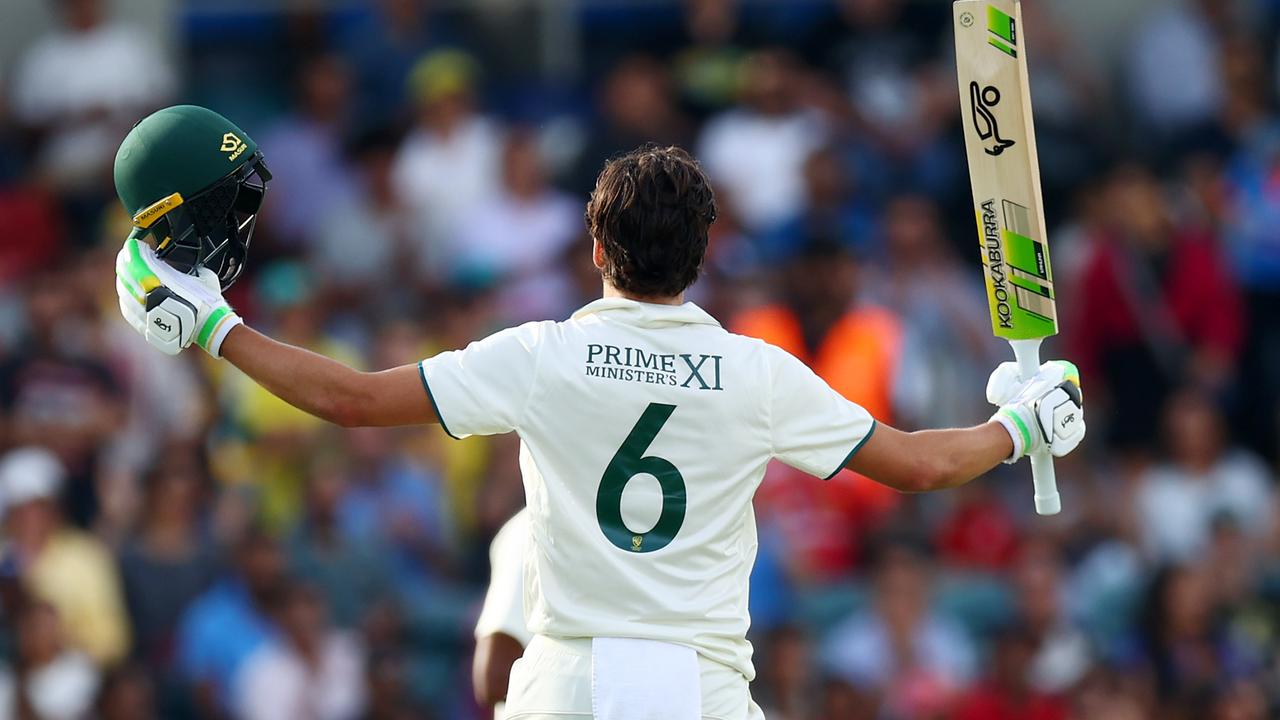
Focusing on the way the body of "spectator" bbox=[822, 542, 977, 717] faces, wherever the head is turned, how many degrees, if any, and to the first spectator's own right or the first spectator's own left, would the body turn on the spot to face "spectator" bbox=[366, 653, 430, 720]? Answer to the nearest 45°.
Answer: approximately 90° to the first spectator's own right

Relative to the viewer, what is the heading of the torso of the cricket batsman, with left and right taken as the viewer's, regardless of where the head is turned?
facing away from the viewer

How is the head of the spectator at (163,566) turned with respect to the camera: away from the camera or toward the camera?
toward the camera

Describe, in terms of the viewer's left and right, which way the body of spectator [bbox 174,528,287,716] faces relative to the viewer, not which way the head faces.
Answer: facing the viewer and to the right of the viewer

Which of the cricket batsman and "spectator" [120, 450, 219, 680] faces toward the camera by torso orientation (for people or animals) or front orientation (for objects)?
the spectator

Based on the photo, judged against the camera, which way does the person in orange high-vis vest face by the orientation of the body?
toward the camera

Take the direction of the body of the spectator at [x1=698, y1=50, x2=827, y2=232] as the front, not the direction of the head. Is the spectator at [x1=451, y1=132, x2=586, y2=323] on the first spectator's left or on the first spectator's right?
on the first spectator's right

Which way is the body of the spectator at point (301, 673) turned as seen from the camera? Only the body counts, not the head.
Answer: toward the camera

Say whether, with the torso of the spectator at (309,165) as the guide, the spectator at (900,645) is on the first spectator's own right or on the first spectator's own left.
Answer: on the first spectator's own left

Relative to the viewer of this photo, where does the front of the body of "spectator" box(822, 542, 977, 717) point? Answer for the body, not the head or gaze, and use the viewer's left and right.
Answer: facing the viewer

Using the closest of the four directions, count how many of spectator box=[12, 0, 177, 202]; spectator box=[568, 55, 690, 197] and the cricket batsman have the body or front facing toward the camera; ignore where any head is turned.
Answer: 2
